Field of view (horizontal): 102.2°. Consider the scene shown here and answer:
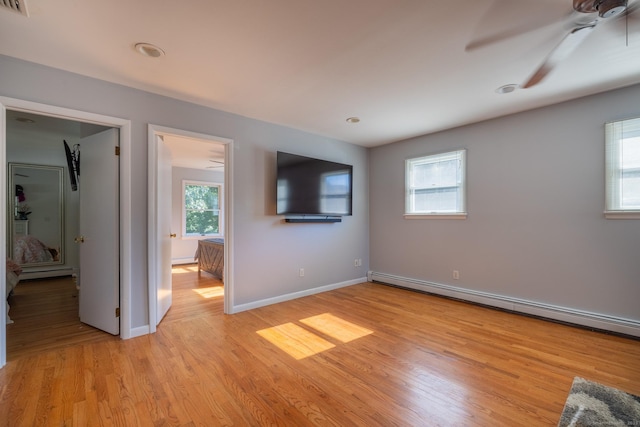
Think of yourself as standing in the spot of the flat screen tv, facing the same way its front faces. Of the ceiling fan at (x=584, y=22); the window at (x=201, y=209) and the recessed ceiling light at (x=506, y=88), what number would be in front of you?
2

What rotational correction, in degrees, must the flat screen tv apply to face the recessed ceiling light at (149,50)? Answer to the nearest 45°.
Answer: approximately 90° to its right

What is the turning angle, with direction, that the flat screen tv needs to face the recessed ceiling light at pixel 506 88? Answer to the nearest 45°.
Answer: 0° — it already faces it

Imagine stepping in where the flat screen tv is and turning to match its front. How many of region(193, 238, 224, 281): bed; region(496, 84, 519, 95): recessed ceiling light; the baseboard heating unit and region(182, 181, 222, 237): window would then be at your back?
2

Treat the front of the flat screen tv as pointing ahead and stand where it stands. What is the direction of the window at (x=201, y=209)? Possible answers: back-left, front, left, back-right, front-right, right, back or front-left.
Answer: back

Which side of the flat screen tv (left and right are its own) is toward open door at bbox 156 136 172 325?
right

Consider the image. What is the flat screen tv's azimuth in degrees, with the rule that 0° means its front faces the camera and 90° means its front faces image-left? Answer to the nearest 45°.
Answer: approximately 315°

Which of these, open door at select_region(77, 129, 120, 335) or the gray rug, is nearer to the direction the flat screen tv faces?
the gray rug

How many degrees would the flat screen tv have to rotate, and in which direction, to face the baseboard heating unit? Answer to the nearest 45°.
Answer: approximately 45° to its left

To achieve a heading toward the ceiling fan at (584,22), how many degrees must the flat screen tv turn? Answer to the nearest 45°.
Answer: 0° — it already faces it

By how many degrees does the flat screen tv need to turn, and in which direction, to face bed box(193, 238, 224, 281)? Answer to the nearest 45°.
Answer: approximately 180°

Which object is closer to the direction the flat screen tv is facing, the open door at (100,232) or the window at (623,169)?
the window

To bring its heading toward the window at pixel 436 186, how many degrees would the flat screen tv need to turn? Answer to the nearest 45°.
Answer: approximately 45° to its left
